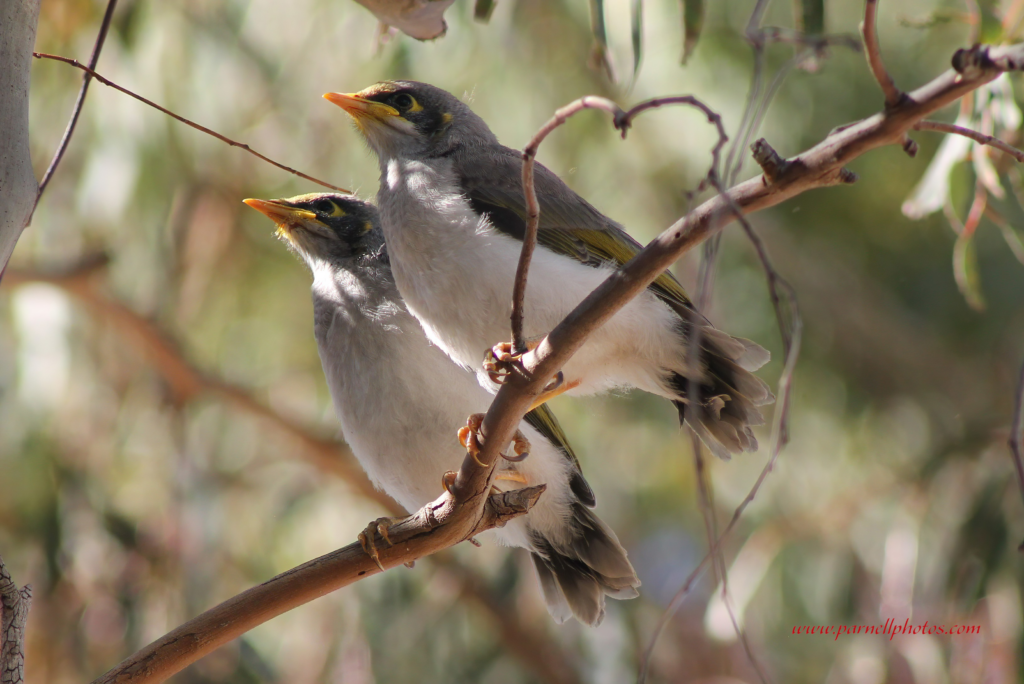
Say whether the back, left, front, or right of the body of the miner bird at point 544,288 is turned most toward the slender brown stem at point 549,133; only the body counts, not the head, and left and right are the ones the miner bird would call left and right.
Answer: left

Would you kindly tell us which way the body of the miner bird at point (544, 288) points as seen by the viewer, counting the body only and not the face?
to the viewer's left

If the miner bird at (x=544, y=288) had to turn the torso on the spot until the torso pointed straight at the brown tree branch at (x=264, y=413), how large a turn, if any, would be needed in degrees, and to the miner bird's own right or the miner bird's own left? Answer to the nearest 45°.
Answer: approximately 45° to the miner bird's own right
